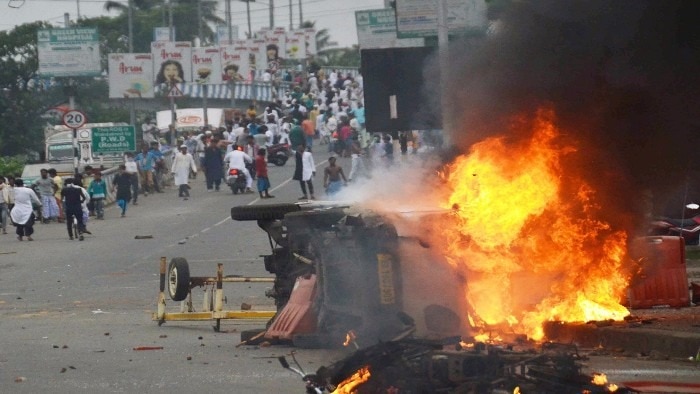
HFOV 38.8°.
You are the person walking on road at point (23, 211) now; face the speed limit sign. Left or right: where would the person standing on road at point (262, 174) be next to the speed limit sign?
right

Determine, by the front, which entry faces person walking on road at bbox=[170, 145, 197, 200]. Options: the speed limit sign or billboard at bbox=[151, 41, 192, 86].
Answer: the billboard

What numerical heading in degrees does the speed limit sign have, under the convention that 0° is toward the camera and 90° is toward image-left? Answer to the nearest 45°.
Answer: approximately 0°

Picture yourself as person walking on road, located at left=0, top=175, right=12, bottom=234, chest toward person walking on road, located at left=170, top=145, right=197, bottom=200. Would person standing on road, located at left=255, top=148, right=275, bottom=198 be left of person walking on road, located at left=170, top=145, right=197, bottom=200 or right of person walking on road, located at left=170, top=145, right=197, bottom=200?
right
